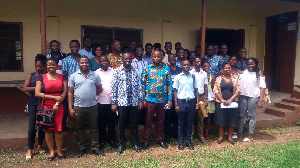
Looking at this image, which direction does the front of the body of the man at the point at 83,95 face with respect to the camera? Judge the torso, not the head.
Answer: toward the camera

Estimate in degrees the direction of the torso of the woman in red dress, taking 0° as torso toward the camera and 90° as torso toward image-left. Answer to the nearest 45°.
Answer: approximately 0°

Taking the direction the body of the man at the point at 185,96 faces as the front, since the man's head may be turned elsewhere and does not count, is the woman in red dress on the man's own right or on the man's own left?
on the man's own right

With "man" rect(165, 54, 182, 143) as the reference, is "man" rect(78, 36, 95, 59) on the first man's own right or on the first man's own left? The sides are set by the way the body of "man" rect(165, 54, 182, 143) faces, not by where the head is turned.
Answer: on the first man's own right

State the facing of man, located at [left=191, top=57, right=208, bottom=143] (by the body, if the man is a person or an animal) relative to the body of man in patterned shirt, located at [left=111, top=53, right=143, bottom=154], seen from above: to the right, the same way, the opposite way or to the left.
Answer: the same way

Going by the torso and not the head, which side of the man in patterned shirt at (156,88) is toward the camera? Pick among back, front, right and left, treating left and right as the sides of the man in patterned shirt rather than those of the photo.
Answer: front

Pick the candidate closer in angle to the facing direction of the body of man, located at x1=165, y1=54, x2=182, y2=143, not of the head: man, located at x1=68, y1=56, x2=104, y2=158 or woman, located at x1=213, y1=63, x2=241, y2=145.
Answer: the man

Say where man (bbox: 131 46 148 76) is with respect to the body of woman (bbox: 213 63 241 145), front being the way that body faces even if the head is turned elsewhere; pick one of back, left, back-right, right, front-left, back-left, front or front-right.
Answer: right

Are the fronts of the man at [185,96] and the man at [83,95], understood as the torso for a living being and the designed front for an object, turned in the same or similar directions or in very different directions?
same or similar directions

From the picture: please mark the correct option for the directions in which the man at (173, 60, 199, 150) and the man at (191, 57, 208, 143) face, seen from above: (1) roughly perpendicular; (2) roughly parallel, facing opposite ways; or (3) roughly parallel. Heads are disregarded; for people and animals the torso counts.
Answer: roughly parallel

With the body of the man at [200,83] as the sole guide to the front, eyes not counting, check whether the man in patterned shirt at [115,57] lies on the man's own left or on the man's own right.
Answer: on the man's own right

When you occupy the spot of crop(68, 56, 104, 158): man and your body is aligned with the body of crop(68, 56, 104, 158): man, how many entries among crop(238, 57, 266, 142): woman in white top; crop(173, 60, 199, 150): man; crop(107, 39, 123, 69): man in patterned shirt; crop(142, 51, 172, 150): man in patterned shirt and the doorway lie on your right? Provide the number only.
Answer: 0

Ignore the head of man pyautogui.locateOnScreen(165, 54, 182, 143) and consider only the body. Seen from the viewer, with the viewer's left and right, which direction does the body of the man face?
facing the viewer

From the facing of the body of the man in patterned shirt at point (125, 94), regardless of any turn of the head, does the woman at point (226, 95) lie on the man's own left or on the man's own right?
on the man's own left

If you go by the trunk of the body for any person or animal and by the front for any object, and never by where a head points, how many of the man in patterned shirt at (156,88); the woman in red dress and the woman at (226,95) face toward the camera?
3
